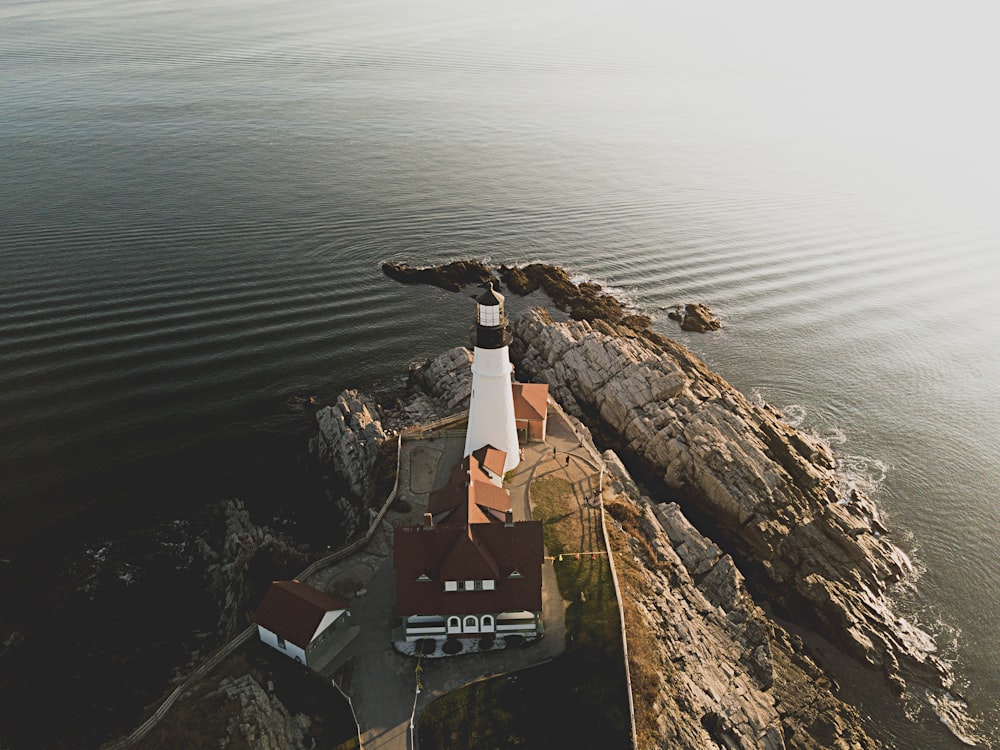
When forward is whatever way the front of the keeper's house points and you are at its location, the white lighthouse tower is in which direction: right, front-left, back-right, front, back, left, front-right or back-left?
back

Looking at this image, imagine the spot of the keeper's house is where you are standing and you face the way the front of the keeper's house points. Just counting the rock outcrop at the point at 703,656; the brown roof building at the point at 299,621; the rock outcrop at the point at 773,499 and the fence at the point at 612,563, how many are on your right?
1

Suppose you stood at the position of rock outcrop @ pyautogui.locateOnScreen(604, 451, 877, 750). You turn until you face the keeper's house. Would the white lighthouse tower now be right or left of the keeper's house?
right

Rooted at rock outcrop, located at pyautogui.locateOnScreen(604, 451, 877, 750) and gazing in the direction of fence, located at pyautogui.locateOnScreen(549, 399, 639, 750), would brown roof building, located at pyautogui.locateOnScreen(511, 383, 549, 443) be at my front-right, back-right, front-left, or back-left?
front-right

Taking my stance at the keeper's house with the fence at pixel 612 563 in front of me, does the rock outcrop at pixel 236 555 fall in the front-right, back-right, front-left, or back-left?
back-left

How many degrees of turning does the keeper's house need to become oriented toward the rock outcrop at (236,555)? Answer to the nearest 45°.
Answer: approximately 135° to its right

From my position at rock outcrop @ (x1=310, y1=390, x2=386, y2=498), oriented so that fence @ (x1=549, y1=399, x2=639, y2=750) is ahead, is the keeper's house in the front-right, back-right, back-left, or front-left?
front-right

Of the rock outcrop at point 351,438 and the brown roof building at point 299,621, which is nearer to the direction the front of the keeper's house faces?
the brown roof building

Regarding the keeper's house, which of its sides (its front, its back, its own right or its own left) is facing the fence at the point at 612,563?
left

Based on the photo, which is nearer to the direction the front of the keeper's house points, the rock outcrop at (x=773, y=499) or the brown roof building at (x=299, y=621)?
the brown roof building

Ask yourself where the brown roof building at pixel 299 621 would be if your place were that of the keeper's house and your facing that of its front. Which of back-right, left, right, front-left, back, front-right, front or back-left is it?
right

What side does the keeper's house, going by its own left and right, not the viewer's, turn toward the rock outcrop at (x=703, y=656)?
left

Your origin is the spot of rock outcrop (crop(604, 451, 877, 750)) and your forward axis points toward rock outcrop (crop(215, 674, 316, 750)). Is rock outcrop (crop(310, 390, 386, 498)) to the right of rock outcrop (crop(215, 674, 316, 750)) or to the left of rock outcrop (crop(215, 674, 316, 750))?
right

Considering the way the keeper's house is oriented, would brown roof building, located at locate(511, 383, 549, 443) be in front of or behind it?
behind

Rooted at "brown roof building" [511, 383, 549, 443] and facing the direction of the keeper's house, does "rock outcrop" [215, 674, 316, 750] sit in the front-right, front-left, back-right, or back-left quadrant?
front-right

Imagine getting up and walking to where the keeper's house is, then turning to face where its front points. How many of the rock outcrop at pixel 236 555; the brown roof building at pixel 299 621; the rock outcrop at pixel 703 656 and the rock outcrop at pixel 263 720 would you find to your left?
1

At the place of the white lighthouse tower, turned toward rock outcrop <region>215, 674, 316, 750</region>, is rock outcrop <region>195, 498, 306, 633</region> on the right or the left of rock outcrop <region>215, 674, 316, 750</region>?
right

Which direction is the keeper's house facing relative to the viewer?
toward the camera

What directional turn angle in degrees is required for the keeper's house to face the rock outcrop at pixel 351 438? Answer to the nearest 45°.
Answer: approximately 135° to its right
